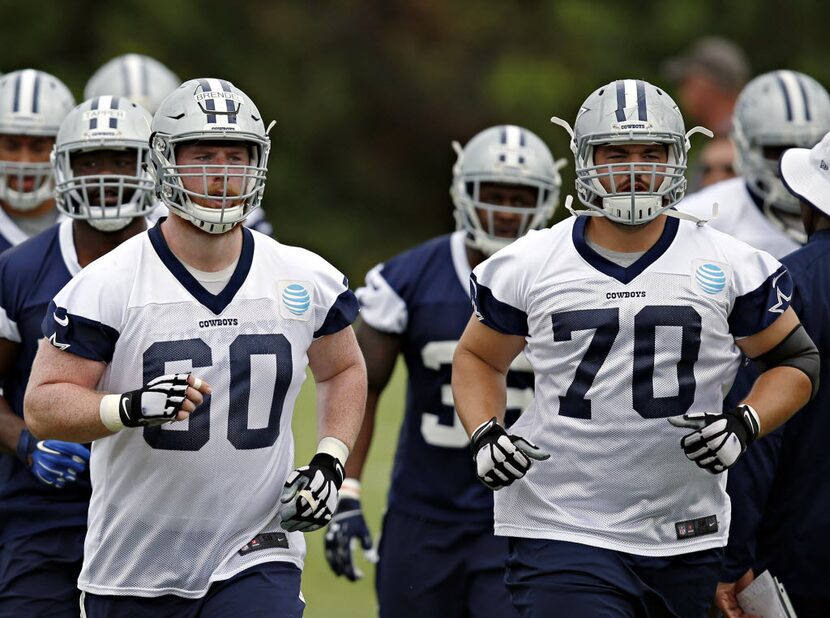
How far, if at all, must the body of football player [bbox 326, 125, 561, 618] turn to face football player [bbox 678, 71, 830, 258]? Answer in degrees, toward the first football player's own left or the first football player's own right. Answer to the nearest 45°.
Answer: approximately 135° to the first football player's own left

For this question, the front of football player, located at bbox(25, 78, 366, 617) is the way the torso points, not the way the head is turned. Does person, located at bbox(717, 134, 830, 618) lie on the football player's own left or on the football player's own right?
on the football player's own left

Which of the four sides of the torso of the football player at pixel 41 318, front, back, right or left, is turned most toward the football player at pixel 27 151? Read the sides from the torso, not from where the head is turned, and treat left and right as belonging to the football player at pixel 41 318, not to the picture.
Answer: back

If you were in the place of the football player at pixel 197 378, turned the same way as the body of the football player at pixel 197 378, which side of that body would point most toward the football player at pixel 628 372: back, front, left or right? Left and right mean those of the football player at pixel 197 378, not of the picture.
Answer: left

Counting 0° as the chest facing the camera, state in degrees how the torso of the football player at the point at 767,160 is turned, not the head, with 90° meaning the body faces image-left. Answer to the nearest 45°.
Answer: approximately 315°

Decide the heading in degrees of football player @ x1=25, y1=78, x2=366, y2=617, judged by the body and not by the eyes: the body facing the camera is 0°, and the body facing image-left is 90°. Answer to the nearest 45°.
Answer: approximately 0°
